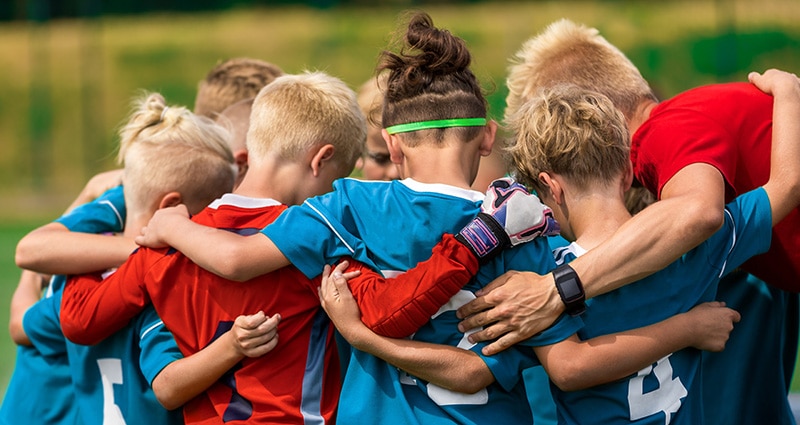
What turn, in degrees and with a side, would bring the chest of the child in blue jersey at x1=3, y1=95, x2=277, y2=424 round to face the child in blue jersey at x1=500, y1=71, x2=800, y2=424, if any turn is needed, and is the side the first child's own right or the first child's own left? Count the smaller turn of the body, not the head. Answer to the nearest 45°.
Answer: approximately 90° to the first child's own right

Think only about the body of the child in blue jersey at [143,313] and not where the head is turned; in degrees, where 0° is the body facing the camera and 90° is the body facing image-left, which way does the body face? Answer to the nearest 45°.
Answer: approximately 225°

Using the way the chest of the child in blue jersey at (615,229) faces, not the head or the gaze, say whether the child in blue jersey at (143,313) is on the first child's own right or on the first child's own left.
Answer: on the first child's own left

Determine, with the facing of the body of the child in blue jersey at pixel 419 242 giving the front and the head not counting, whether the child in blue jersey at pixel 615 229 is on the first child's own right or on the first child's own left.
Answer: on the first child's own right

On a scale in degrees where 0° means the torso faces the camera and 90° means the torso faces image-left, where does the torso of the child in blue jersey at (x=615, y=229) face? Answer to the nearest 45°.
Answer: approximately 135°

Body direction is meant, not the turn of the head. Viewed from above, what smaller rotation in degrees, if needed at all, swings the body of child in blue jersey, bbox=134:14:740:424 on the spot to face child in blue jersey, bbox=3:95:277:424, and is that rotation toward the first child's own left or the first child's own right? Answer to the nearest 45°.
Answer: approximately 45° to the first child's own left

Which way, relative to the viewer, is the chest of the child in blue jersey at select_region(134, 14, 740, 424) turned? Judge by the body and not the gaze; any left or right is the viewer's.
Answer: facing away from the viewer

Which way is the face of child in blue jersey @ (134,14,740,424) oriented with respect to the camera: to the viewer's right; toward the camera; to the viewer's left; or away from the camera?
away from the camera
